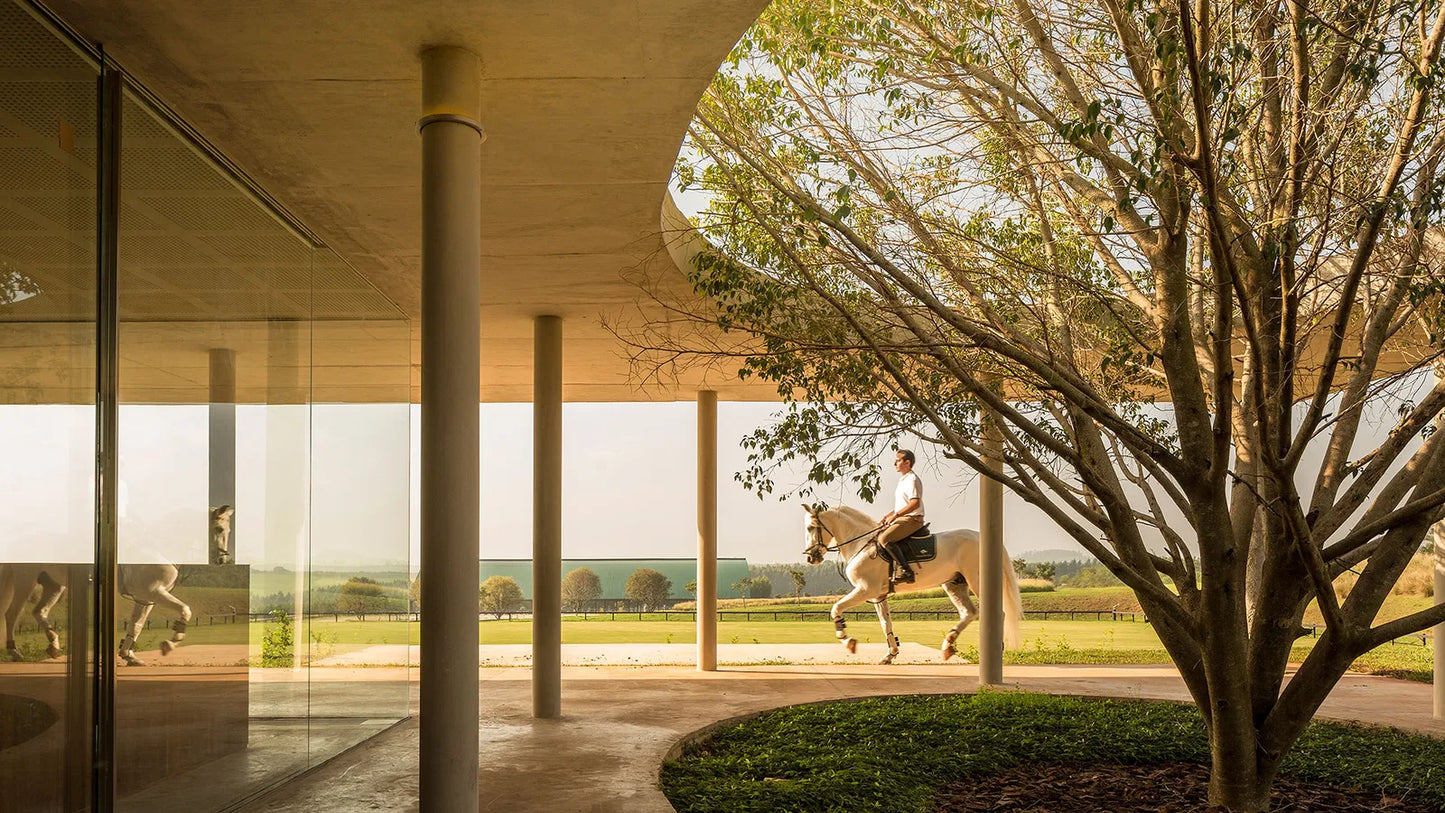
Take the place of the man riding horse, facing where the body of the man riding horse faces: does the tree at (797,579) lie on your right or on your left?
on your right

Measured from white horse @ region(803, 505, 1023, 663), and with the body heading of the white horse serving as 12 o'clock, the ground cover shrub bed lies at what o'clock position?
The ground cover shrub bed is roughly at 9 o'clock from the white horse.

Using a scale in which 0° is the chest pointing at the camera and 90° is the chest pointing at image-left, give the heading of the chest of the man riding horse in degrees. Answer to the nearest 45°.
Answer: approximately 90°

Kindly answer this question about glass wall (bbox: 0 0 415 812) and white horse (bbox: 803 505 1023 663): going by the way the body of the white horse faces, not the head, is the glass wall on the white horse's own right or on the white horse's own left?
on the white horse's own left

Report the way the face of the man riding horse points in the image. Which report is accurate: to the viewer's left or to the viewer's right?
to the viewer's left

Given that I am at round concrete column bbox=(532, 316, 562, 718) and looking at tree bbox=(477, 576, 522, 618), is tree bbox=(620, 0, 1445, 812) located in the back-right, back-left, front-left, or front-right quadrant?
back-right

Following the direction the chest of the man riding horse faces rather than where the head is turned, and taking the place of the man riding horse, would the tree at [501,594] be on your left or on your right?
on your right

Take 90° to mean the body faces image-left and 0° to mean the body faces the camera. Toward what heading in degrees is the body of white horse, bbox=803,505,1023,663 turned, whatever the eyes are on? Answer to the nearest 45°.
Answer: approximately 90°
